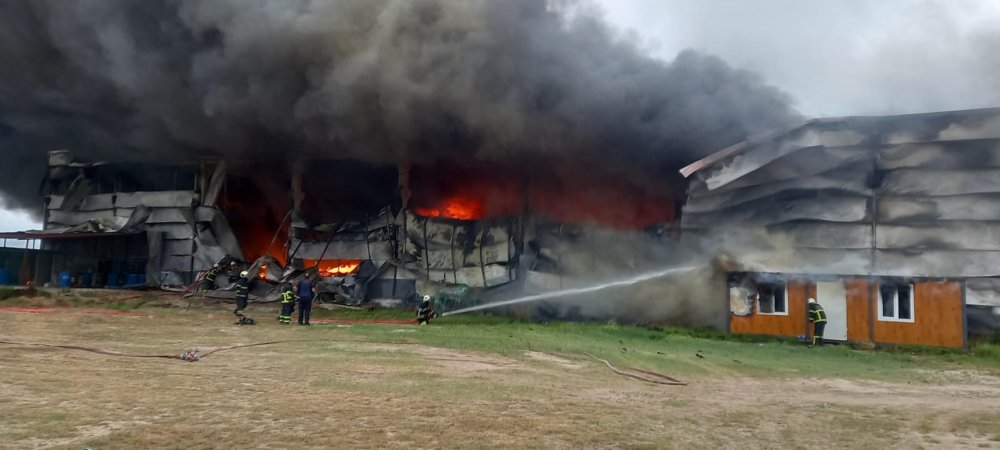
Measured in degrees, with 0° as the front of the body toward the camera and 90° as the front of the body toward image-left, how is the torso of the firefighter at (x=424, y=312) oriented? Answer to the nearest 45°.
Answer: approximately 225°

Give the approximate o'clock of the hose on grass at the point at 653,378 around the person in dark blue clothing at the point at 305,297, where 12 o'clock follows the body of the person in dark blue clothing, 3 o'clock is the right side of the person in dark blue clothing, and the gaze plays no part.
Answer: The hose on grass is roughly at 5 o'clock from the person in dark blue clothing.

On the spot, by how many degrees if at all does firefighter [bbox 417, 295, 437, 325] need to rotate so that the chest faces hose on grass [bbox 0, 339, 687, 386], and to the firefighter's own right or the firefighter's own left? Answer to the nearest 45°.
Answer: approximately 180°

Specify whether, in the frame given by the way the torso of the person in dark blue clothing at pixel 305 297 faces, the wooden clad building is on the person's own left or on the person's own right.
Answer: on the person's own right

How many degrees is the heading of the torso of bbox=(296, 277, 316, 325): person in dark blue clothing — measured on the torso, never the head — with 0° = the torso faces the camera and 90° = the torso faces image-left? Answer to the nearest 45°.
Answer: approximately 180°

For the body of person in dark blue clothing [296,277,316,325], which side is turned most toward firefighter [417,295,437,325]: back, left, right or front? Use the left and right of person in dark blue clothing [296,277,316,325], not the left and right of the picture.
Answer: right

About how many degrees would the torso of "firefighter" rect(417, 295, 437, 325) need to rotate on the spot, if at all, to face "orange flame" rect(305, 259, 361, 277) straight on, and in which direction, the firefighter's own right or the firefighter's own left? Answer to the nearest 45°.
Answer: approximately 90° to the firefighter's own left

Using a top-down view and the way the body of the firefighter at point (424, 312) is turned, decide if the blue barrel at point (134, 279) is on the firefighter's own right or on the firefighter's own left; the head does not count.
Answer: on the firefighter's own left
